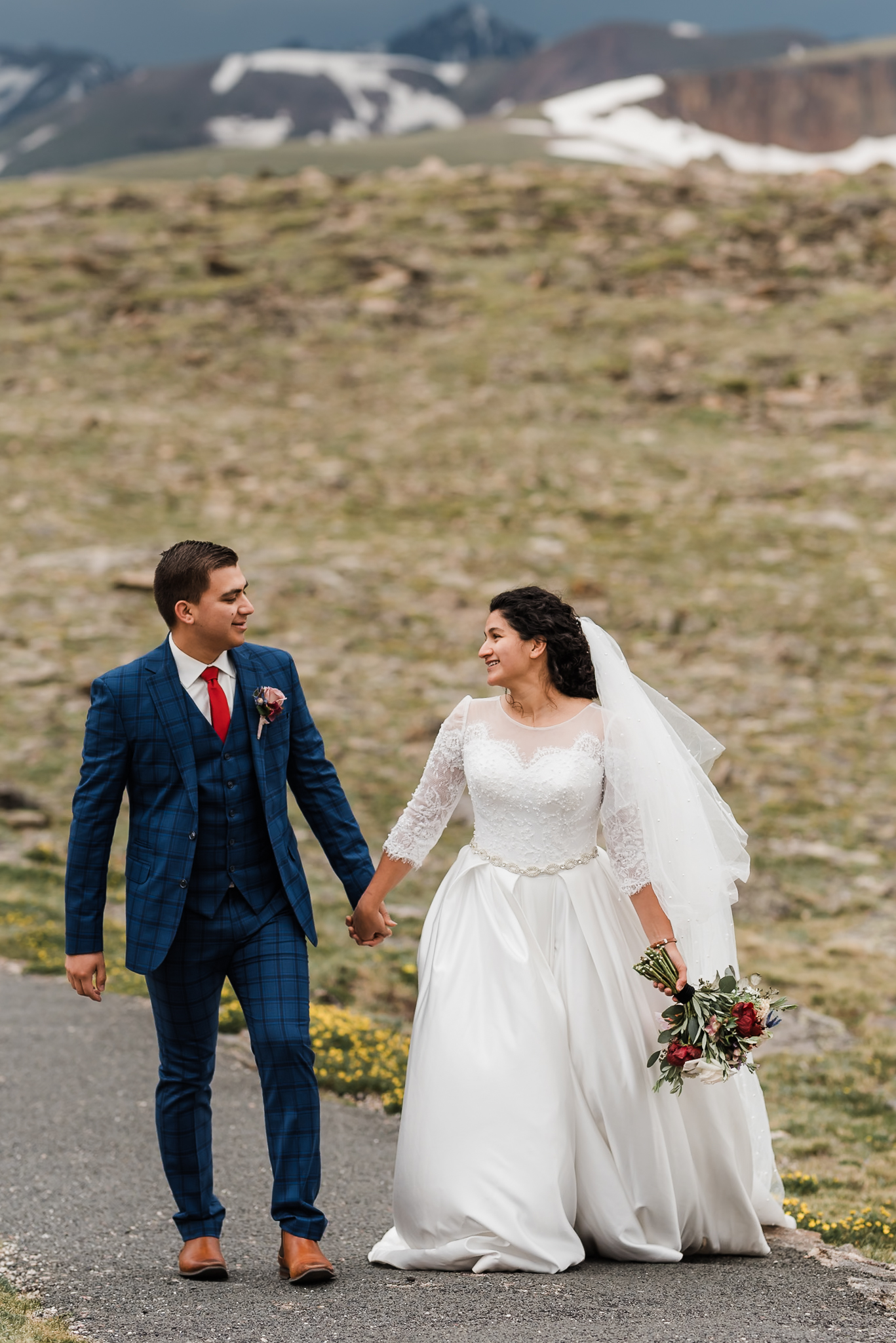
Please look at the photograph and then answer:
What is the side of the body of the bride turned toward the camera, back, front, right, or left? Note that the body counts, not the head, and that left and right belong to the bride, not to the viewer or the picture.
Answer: front

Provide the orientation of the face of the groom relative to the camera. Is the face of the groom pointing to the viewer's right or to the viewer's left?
to the viewer's right

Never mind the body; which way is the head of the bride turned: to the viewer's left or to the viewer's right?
to the viewer's left

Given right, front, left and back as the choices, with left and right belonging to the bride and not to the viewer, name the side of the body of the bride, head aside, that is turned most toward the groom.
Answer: right
